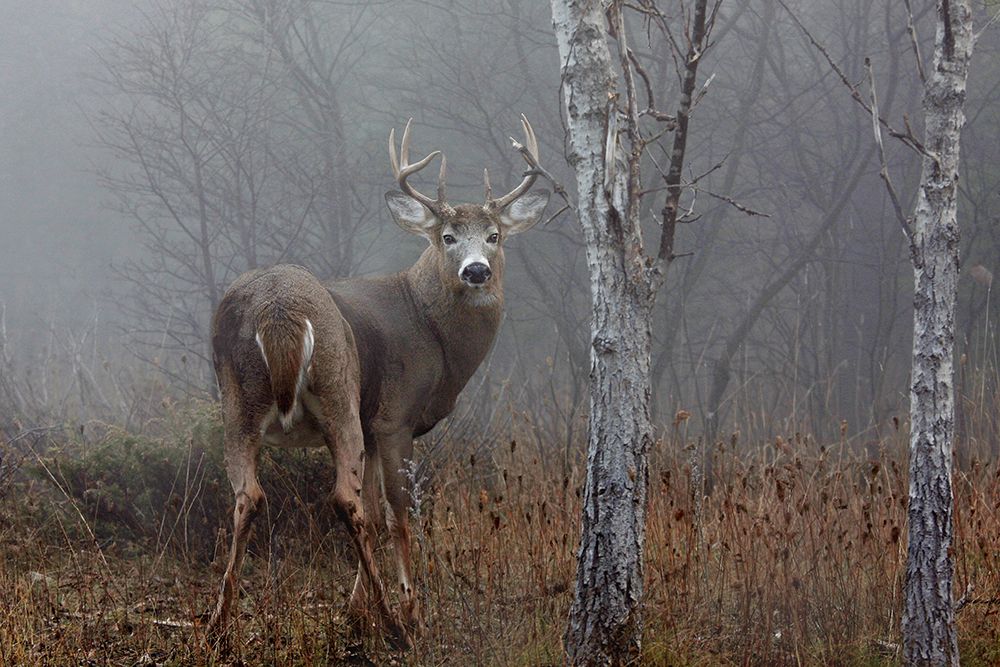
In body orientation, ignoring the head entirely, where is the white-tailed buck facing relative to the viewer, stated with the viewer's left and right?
facing away from the viewer and to the right of the viewer

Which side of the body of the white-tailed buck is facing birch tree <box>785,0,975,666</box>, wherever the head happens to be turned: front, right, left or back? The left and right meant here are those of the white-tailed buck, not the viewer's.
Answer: right

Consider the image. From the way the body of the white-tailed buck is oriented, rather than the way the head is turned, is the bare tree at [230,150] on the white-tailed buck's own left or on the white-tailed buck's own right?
on the white-tailed buck's own left

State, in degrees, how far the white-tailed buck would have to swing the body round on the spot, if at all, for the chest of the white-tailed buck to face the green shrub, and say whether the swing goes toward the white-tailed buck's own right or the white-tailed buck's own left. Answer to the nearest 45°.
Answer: approximately 90° to the white-tailed buck's own left

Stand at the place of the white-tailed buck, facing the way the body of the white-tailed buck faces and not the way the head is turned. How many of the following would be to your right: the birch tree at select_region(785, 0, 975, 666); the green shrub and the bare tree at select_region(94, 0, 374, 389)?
1

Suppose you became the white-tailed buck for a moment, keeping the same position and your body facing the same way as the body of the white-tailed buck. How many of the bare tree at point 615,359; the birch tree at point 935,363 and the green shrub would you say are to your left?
1

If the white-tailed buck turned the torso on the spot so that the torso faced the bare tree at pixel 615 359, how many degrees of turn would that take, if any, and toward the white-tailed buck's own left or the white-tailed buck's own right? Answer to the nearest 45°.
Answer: approximately 90° to the white-tailed buck's own right
